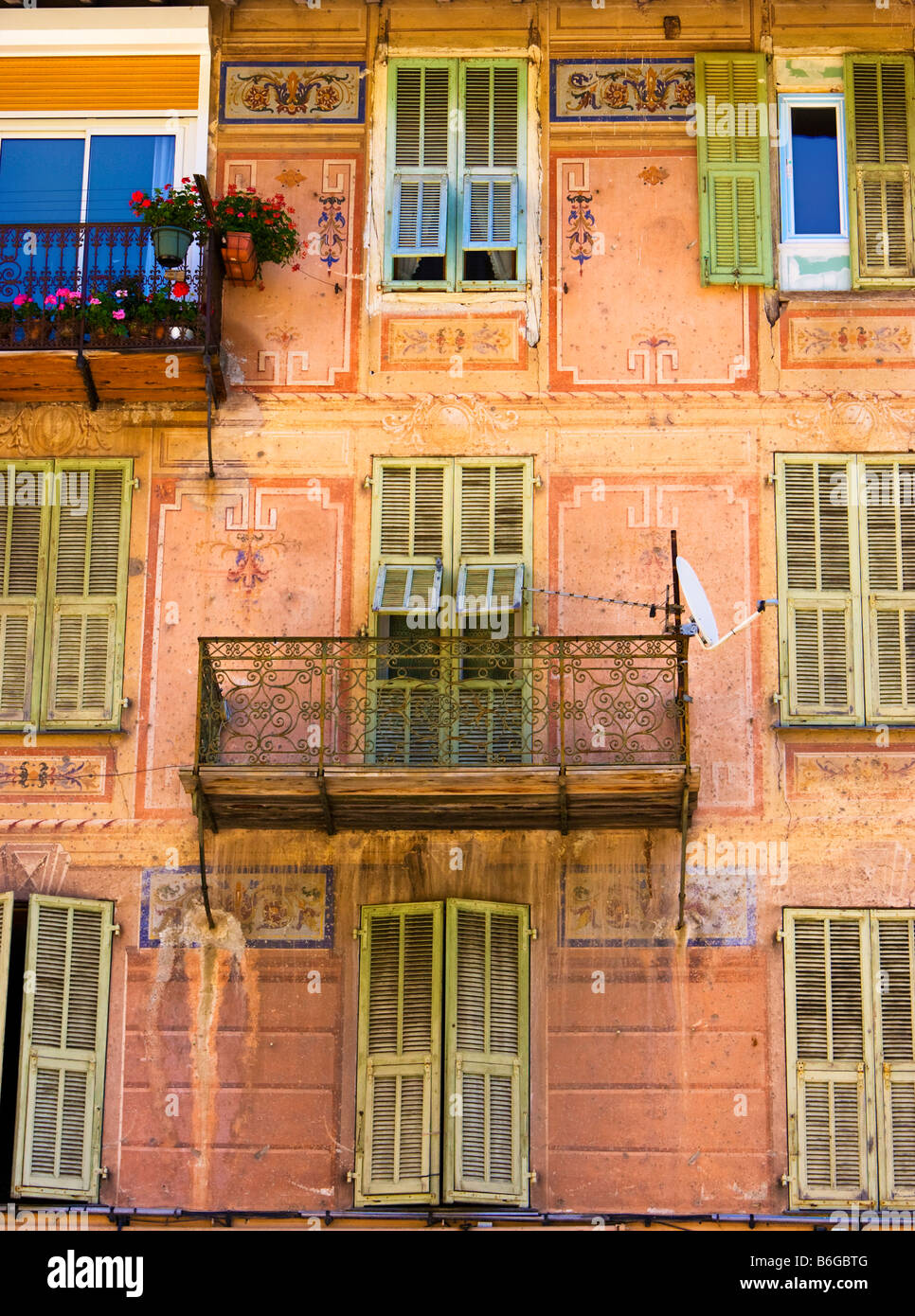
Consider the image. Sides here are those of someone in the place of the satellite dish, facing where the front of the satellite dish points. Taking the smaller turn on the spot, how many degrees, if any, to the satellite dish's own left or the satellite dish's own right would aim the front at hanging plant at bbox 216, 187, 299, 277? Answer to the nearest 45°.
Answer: approximately 180°

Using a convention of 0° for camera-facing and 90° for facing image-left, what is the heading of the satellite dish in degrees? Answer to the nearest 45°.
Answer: approximately 270°

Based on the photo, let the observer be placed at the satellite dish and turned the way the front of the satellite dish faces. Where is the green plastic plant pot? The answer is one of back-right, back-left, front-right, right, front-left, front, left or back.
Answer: back

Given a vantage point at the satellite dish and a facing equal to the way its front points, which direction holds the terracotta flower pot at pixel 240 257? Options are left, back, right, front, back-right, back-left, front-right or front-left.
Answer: back
